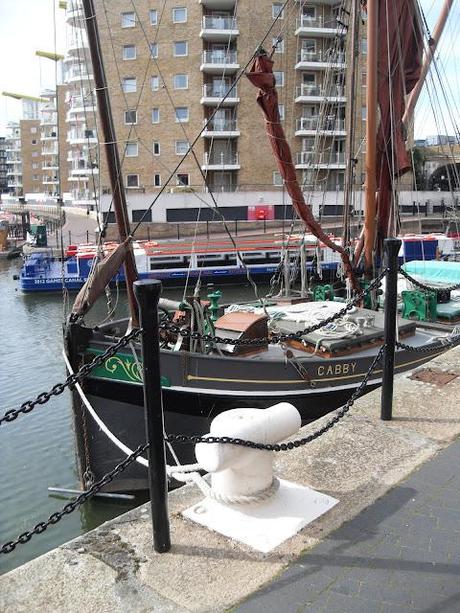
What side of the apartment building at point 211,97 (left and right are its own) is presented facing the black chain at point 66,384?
front

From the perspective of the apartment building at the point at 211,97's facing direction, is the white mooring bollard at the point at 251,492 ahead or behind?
ahead

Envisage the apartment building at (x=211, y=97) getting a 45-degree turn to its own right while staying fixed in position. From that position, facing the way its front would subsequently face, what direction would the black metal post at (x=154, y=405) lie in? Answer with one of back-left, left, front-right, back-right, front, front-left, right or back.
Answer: front-left

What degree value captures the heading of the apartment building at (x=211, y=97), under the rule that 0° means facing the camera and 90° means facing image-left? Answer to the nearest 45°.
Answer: approximately 0°

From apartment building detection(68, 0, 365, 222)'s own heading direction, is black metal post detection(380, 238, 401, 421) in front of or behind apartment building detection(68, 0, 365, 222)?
in front

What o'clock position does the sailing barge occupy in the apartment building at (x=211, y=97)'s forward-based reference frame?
The sailing barge is roughly at 12 o'clock from the apartment building.

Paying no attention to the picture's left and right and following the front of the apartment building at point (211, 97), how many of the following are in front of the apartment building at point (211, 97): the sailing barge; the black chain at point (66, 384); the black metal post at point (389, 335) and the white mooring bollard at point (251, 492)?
4
